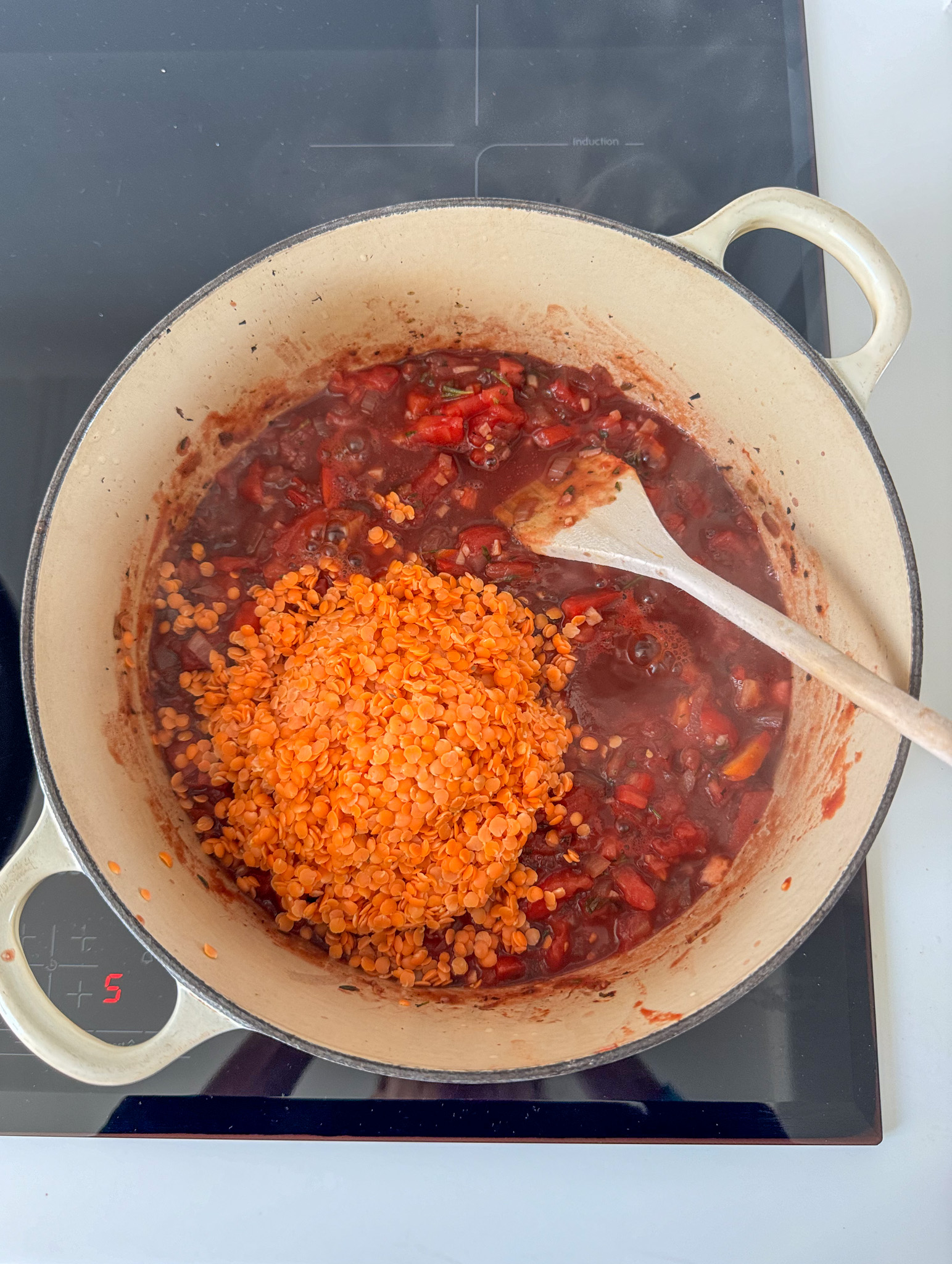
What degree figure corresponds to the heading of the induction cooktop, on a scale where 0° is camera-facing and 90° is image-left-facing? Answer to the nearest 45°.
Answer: approximately 0°

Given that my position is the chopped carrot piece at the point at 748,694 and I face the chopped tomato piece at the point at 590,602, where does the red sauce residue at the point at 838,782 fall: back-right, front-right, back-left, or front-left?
back-left
